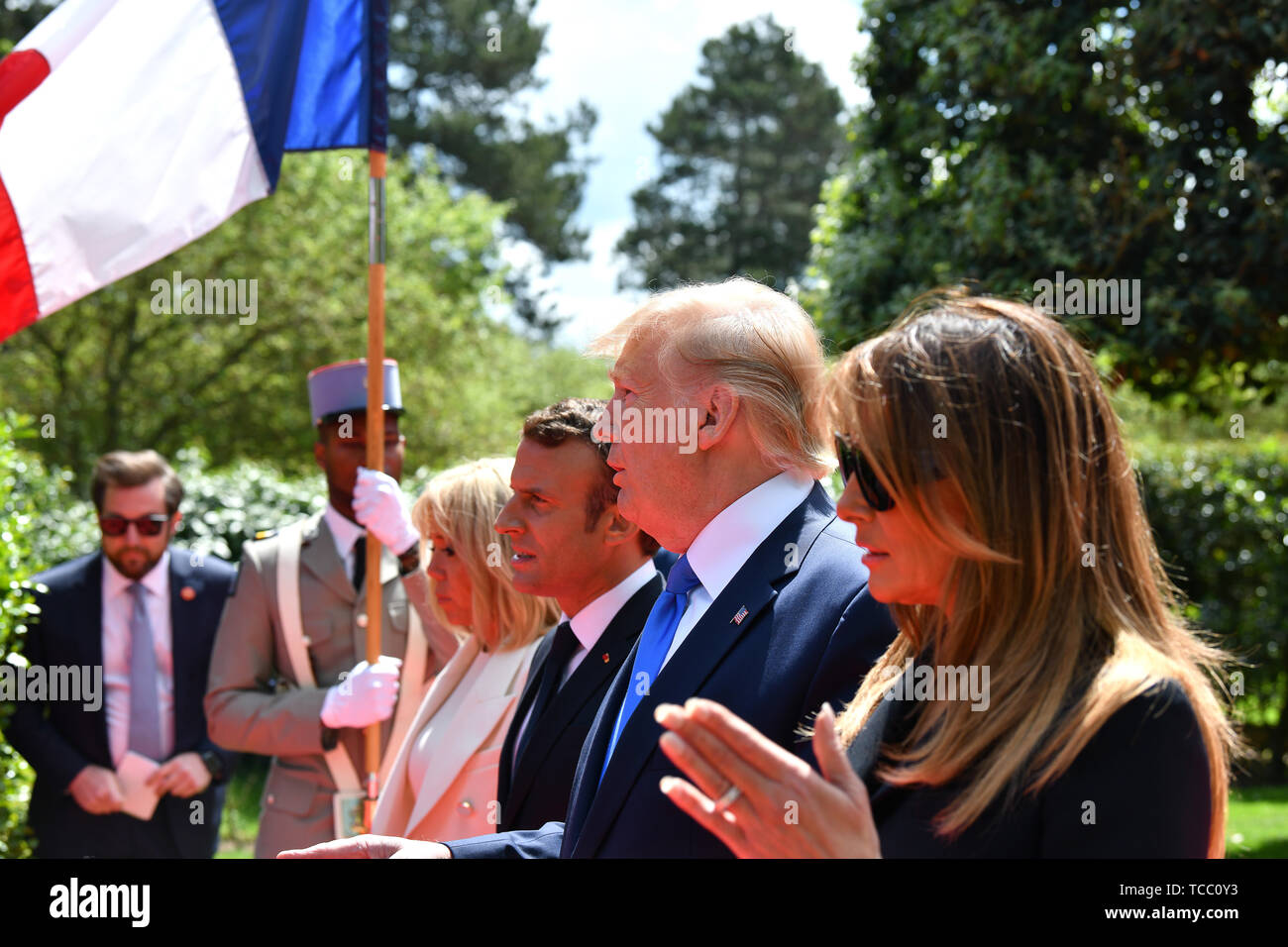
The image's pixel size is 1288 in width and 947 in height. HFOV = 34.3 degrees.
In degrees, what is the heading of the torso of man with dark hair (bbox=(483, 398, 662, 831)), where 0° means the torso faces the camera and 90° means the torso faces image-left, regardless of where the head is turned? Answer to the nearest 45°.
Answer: approximately 45°

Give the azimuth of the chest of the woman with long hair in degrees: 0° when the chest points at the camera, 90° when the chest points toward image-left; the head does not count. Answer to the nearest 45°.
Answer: approximately 90°

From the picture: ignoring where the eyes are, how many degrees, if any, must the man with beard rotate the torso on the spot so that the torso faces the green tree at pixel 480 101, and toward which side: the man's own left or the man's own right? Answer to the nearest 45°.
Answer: approximately 180°

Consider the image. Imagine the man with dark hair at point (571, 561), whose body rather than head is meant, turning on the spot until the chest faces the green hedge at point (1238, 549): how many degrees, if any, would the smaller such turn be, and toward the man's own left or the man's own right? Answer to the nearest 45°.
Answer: approximately 180°

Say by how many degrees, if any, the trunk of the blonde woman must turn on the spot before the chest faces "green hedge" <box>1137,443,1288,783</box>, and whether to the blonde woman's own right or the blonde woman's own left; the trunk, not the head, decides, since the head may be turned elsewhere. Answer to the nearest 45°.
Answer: approximately 180°

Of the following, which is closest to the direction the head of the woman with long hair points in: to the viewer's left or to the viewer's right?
to the viewer's left

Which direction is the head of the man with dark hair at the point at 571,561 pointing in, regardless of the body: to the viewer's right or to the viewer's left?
to the viewer's left
